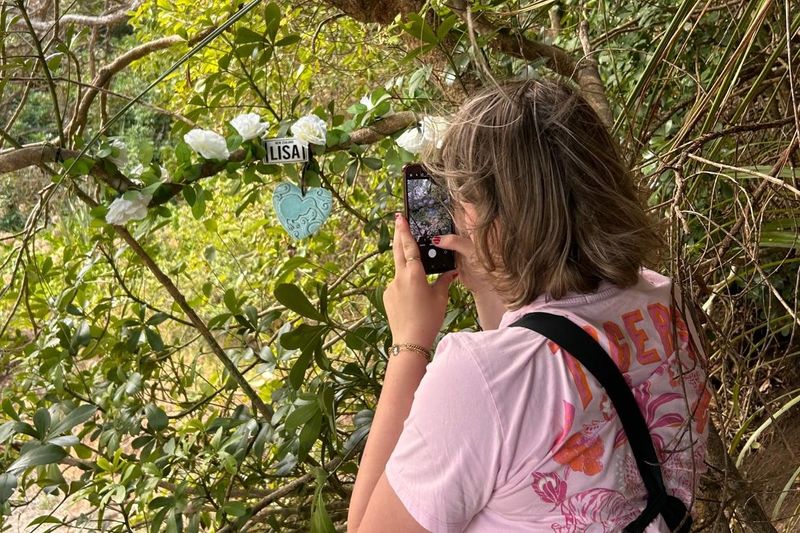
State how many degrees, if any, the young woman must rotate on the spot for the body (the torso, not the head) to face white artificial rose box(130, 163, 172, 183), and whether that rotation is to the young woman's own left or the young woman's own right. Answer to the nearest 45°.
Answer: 0° — they already face it

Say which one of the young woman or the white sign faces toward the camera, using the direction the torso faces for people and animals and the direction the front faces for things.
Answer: the white sign

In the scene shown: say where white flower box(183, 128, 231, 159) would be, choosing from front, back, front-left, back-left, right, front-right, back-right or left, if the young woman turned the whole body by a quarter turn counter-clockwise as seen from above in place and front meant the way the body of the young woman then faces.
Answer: right

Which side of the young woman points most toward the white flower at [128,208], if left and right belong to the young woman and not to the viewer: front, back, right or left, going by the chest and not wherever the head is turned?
front

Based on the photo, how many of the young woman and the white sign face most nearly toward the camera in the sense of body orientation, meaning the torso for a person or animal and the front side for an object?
1

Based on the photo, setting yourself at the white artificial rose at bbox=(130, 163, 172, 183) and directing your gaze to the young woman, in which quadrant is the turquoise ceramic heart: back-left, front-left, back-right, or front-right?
front-left

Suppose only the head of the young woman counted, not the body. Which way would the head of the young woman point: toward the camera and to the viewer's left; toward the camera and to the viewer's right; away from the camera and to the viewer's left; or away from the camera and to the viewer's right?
away from the camera and to the viewer's left

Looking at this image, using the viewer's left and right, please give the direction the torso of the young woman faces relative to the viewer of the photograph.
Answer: facing away from the viewer and to the left of the viewer

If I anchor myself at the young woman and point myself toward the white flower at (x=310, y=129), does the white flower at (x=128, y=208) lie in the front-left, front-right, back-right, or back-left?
front-left

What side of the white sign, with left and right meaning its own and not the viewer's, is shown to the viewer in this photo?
front

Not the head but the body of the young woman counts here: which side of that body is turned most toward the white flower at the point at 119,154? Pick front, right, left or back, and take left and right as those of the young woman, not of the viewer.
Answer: front
